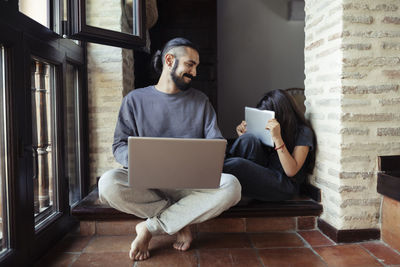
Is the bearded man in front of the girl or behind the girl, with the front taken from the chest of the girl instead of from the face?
in front

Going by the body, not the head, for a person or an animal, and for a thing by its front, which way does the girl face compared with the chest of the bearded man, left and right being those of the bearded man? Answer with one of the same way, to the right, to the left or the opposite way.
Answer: to the right

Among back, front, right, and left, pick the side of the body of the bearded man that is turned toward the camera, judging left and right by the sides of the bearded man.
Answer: front

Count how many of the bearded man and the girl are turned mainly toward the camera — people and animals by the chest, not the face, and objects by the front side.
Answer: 1

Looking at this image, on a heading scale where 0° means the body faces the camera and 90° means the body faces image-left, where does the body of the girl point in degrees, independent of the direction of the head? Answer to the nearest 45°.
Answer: approximately 90°

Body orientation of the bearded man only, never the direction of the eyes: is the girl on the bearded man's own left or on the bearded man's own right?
on the bearded man's own left
